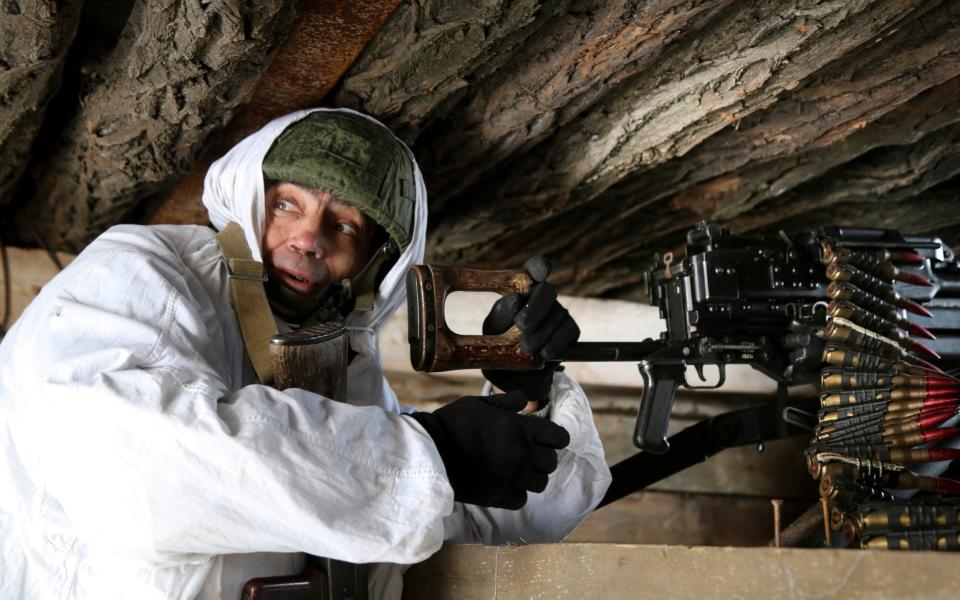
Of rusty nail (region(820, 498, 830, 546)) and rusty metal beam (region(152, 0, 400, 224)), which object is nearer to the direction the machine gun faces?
the rusty nail

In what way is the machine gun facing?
to the viewer's right

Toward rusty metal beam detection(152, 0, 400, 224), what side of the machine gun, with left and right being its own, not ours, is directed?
back

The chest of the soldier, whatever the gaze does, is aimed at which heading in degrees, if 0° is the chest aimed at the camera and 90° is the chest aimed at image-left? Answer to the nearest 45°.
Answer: approximately 315°

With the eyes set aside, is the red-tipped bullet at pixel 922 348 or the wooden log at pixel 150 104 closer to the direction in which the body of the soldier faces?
the red-tipped bullet
